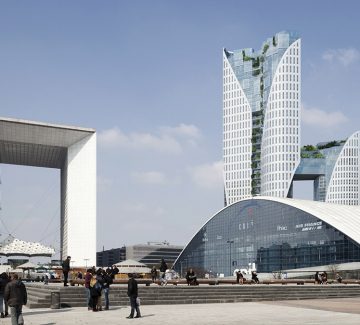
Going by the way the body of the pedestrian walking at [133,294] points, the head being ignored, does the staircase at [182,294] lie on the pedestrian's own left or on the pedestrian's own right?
on the pedestrian's own right

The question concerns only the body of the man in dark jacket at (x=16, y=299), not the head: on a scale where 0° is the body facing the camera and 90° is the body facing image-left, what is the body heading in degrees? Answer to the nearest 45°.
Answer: approximately 180°

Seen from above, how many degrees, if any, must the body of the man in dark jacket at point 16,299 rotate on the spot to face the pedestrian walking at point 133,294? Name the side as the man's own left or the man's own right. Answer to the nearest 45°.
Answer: approximately 45° to the man's own right
